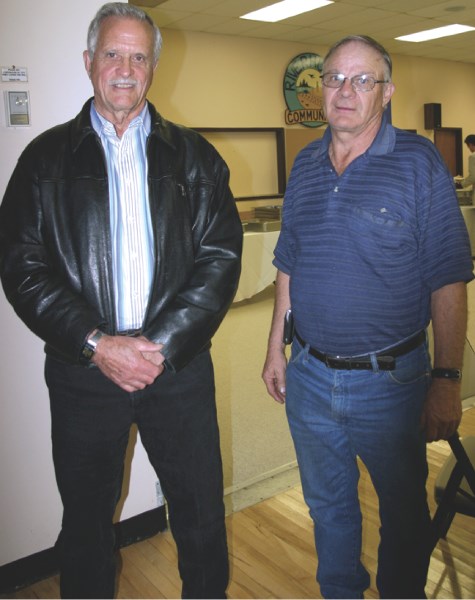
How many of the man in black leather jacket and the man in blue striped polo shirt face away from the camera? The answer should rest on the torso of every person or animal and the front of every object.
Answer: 0

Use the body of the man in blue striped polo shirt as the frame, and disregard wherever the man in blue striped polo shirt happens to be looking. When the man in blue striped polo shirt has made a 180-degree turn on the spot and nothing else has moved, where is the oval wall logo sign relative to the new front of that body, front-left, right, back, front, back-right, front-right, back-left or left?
front-left

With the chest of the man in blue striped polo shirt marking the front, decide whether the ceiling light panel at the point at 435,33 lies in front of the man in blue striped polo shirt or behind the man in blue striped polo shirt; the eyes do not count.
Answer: behind

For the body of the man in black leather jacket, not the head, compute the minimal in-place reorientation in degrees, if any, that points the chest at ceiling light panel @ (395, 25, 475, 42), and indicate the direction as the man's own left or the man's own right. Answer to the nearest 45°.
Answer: approximately 135° to the man's own left

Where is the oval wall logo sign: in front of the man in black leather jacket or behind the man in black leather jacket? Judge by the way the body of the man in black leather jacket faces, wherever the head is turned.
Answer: behind

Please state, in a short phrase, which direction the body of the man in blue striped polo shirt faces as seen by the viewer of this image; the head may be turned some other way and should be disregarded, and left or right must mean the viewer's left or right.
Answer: facing the viewer and to the left of the viewer

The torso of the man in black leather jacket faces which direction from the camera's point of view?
toward the camera
